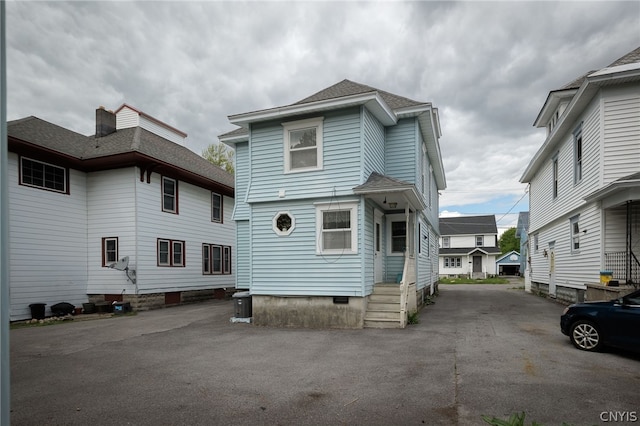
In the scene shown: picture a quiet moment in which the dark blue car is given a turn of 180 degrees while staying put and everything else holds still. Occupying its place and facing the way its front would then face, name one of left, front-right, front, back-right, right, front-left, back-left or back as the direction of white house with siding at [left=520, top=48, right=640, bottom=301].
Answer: left

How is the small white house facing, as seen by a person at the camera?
facing the viewer

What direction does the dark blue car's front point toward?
to the viewer's left

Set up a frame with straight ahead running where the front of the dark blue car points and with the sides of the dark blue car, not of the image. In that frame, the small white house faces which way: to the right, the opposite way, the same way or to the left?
to the left

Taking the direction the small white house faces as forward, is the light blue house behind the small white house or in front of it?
in front

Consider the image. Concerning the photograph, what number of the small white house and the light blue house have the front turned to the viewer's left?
0

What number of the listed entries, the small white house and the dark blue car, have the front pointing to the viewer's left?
1
